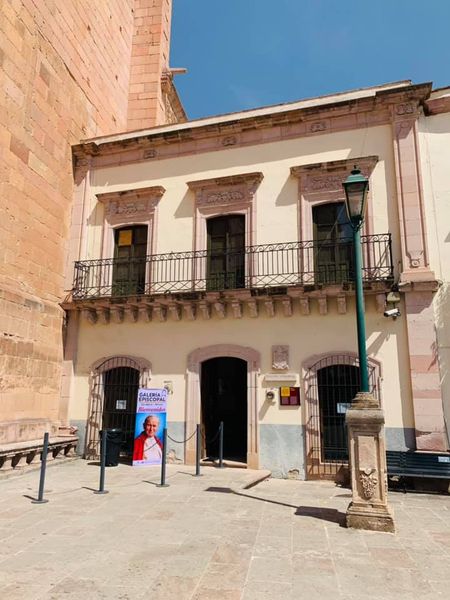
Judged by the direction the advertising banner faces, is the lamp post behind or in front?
in front

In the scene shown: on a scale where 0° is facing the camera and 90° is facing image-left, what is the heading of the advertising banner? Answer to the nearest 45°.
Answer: approximately 0°

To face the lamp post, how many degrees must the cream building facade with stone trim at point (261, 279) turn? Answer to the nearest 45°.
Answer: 0° — it already faces it

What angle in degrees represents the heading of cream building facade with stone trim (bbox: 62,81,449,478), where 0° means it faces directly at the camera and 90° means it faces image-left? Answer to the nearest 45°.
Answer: approximately 0°

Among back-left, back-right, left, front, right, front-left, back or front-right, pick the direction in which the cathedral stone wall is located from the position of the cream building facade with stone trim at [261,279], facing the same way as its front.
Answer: right

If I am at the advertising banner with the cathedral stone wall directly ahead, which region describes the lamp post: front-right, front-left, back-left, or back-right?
back-left

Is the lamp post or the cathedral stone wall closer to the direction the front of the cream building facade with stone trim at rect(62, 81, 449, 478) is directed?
the lamp post
